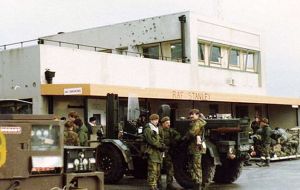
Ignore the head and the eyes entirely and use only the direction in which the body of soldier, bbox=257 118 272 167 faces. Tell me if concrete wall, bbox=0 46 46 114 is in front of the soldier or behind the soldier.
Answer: in front

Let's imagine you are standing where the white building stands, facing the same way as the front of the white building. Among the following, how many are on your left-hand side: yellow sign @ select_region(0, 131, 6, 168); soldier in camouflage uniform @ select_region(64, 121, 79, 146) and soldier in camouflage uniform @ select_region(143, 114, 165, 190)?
0

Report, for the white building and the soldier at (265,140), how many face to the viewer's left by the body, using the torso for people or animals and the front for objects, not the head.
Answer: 1

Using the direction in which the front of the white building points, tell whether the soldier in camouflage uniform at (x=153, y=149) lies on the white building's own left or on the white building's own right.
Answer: on the white building's own right

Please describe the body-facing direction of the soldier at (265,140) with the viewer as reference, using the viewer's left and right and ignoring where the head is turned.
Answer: facing to the left of the viewer

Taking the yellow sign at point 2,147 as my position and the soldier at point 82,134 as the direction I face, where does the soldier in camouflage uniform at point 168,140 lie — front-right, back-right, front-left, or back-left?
front-right
